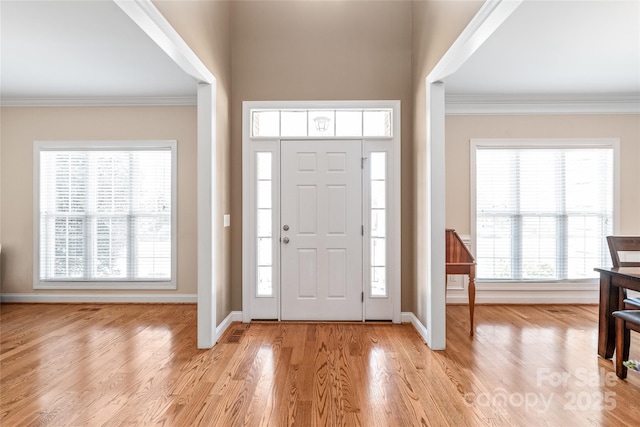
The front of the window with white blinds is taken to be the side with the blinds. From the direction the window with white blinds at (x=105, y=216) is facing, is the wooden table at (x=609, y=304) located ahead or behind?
ahead

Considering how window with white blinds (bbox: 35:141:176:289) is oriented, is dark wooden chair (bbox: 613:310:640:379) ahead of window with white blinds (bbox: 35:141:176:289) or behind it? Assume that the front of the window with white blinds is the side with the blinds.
ahead

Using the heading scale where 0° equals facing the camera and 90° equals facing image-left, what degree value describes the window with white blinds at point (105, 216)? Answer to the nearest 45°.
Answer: approximately 0°

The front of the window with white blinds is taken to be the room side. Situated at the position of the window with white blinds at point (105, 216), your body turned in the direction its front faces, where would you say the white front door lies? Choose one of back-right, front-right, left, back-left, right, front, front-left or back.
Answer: front-left

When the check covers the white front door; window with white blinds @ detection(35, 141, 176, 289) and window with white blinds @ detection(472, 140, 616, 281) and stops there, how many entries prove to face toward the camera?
3

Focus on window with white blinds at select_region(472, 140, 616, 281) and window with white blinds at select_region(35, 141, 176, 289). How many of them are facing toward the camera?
2

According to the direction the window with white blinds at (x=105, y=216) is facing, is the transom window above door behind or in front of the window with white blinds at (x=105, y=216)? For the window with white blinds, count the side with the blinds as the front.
in front

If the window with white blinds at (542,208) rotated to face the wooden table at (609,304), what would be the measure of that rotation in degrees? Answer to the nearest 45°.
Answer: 0° — it already faces it
